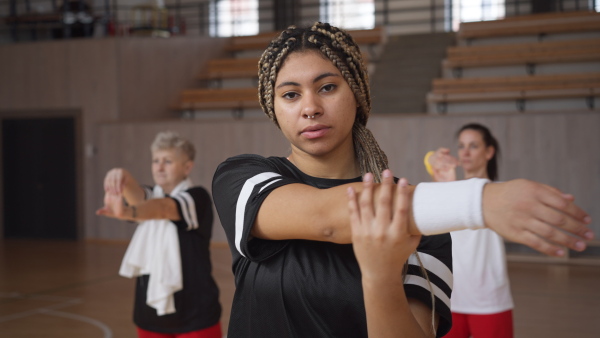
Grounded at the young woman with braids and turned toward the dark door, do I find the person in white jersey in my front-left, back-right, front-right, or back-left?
front-right

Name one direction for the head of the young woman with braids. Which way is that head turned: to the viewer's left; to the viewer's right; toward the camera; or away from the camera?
toward the camera

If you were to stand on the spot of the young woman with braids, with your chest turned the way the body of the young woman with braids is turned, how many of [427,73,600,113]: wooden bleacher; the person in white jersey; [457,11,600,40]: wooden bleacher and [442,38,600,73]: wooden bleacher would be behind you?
4

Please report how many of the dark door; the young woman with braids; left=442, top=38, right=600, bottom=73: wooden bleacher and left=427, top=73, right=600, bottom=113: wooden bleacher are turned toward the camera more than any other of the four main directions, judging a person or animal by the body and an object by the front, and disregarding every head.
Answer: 4

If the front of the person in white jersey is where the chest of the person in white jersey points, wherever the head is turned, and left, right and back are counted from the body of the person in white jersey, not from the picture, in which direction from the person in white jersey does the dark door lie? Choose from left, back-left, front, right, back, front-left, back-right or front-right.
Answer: right

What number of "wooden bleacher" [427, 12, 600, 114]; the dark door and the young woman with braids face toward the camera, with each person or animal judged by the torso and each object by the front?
3

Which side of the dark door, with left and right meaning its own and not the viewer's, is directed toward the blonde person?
front

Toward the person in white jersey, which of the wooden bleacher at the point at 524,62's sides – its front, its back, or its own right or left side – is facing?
front

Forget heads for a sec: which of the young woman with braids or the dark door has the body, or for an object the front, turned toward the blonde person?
the dark door

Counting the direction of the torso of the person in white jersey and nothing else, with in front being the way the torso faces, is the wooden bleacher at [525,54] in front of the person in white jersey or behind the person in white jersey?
behind

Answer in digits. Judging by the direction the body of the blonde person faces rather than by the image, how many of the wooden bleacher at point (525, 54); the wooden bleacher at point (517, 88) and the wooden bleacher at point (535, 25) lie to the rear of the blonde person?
3

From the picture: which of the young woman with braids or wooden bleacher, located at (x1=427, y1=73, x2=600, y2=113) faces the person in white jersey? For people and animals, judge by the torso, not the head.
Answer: the wooden bleacher

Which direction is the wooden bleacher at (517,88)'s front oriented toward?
toward the camera

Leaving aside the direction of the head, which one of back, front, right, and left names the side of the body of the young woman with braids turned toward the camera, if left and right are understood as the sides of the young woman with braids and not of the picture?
front

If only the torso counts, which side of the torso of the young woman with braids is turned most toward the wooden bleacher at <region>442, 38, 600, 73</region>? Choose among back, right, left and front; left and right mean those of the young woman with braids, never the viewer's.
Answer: back

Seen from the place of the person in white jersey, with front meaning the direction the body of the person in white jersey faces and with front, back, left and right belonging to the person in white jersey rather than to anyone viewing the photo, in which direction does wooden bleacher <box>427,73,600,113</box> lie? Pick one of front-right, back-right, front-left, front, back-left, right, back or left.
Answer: back-right

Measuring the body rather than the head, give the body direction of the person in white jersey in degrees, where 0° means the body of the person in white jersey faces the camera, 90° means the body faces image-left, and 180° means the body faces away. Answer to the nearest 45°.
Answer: approximately 45°

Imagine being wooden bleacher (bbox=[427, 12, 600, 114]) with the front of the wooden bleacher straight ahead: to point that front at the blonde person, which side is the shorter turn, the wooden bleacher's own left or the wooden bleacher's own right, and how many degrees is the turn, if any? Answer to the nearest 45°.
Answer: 0° — it already faces them
